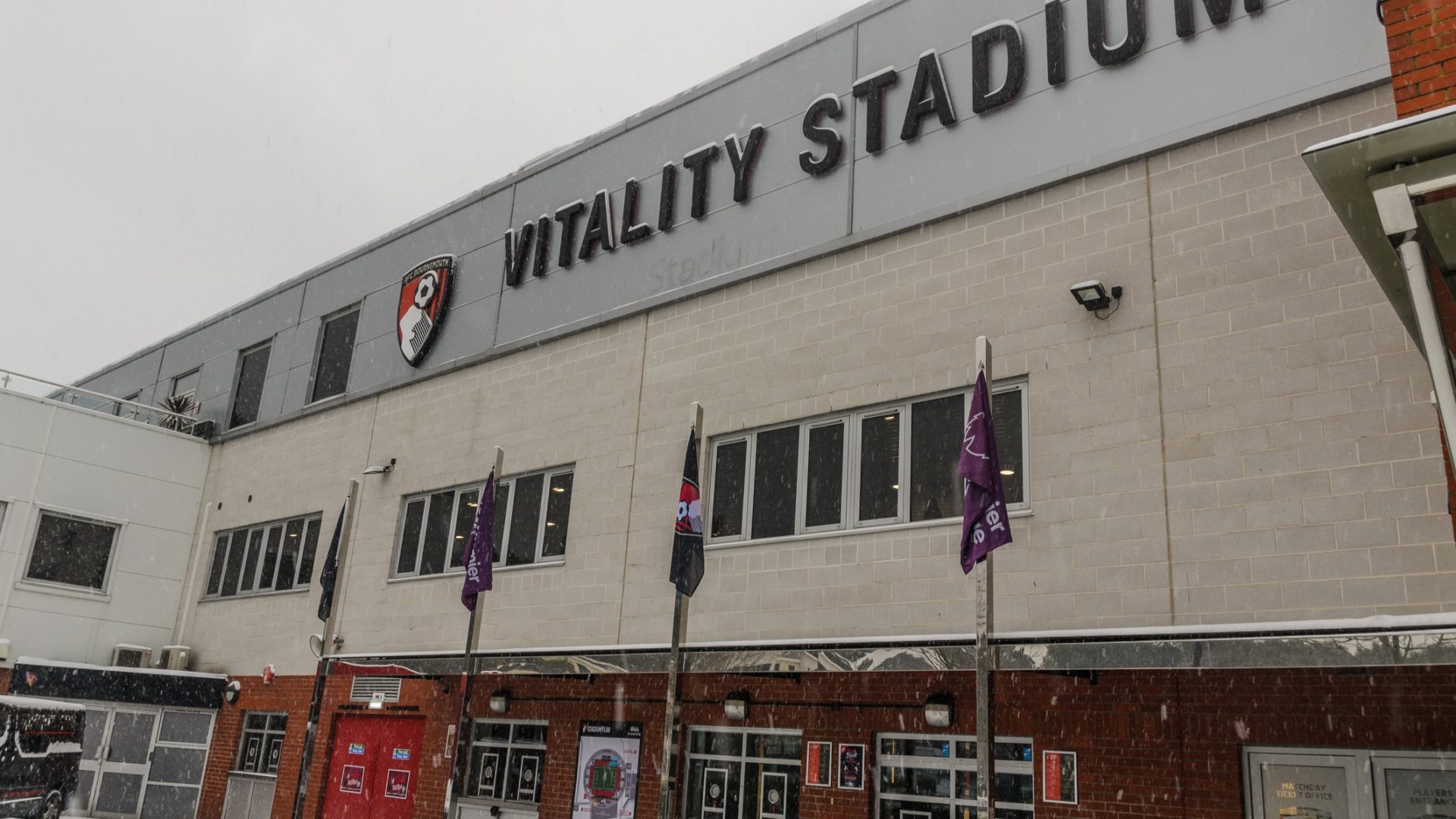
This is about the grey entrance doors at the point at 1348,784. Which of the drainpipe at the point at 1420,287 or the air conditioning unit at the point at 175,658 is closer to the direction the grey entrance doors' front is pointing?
the drainpipe

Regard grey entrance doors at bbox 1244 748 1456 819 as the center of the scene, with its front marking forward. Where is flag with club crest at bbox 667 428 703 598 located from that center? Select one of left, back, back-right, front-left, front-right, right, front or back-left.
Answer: right

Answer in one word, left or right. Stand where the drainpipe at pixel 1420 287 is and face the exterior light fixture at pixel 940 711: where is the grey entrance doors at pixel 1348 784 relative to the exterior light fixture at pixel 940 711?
right

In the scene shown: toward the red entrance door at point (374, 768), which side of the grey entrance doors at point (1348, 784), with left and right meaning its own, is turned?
right

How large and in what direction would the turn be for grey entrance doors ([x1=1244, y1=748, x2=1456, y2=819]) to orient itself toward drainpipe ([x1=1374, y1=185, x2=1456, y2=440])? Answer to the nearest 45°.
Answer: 0° — it already faces it

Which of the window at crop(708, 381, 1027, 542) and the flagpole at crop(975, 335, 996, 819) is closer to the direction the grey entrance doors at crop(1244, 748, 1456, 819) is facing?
the flagpole

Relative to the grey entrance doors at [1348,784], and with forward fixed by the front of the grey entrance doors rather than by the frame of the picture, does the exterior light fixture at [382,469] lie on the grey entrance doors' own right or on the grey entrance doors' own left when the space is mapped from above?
on the grey entrance doors' own right

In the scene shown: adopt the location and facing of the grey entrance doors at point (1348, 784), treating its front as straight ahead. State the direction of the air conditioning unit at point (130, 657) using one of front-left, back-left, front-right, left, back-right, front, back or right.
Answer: right

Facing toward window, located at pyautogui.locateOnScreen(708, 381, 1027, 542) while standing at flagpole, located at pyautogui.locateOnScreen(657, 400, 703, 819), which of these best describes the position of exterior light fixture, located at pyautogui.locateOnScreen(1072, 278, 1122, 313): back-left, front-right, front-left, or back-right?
front-right

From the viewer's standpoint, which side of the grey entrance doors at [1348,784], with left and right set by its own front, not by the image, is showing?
front

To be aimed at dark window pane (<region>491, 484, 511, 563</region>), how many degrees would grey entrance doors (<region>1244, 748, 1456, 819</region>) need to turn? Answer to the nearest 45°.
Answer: approximately 90° to its right

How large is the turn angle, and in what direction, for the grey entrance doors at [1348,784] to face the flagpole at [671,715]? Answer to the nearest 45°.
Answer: approximately 90° to its right

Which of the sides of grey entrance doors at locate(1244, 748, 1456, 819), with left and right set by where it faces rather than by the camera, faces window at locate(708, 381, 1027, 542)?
right

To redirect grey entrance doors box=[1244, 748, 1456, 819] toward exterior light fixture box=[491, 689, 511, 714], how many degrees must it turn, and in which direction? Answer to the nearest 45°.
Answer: approximately 90° to its right
